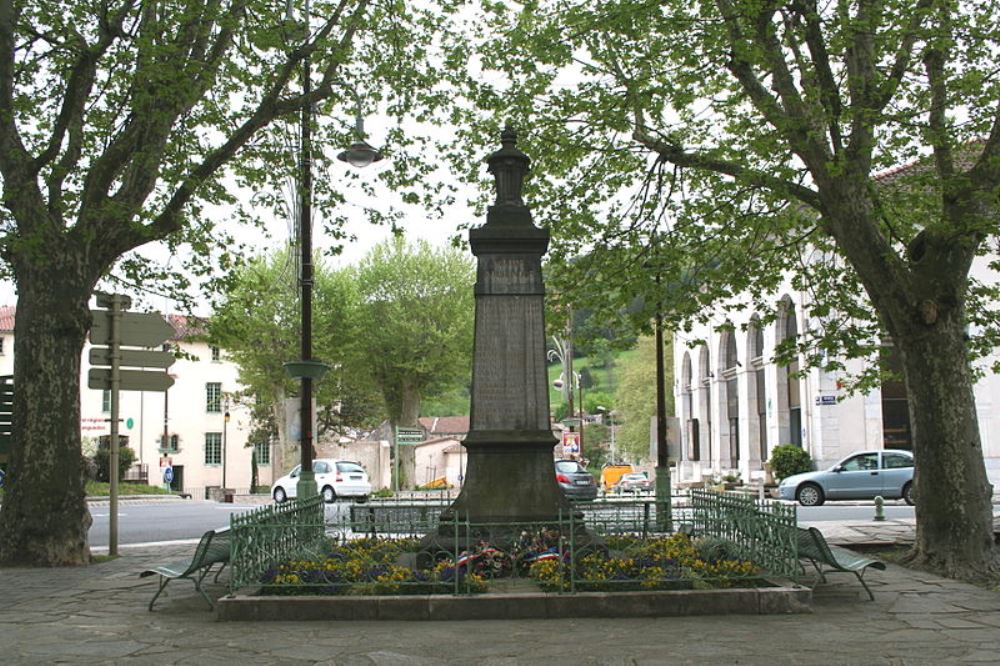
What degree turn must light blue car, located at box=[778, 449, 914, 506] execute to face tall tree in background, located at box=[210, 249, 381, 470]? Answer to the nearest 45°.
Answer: approximately 45° to its right

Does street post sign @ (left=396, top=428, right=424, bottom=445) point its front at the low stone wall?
yes

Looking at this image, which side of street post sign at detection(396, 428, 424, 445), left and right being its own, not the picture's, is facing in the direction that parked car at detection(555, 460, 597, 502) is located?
left

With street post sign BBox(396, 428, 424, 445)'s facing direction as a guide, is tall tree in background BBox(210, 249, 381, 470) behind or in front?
behind

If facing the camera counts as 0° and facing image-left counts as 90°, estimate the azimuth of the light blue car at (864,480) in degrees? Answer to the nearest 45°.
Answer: approximately 90°

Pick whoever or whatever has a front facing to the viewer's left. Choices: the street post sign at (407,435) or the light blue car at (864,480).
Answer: the light blue car

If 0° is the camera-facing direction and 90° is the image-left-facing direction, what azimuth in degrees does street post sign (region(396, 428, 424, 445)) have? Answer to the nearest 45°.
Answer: approximately 0°

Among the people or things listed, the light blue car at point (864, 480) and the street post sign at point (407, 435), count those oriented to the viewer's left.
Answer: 1

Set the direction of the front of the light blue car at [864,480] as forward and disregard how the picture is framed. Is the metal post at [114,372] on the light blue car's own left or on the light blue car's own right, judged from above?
on the light blue car's own left

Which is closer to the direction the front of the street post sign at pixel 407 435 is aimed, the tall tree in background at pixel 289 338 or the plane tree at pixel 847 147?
the plane tree

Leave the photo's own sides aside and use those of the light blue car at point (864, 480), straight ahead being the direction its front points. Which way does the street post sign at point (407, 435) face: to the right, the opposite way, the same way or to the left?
to the left
